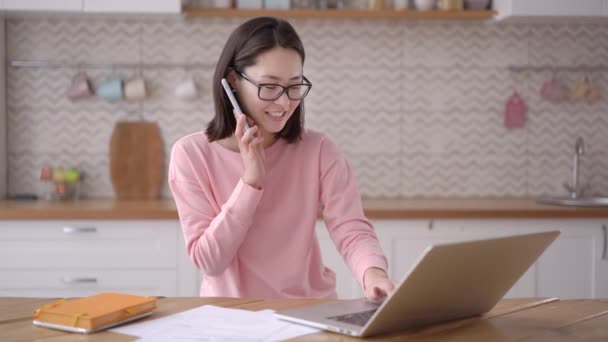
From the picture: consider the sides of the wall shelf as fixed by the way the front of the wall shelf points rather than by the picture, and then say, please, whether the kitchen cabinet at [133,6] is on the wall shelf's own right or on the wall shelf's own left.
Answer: on the wall shelf's own right

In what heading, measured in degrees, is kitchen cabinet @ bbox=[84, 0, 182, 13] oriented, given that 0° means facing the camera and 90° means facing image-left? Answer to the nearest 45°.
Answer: approximately 0°

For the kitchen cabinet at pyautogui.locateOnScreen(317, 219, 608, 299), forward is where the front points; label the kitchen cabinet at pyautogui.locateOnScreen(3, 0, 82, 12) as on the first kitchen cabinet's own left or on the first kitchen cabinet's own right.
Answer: on the first kitchen cabinet's own right

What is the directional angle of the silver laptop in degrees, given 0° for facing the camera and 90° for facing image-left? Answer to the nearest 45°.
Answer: approximately 135°

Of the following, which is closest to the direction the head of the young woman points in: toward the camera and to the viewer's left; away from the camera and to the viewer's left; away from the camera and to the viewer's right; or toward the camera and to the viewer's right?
toward the camera and to the viewer's right

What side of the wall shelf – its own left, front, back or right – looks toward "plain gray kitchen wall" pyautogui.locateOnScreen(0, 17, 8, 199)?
right

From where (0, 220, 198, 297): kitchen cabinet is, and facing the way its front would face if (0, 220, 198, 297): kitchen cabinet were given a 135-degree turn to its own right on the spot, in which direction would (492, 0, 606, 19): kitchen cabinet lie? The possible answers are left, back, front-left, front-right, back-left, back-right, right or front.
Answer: back-right

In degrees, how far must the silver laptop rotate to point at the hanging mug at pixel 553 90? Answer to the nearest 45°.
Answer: approximately 45° to its right

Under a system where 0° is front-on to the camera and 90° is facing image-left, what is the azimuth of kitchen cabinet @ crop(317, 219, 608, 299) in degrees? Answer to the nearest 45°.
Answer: approximately 0°
